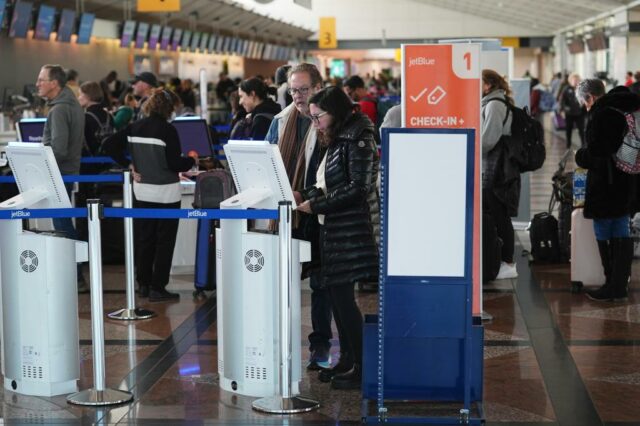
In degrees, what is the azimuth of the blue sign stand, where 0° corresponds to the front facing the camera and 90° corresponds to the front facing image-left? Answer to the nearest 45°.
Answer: approximately 0°

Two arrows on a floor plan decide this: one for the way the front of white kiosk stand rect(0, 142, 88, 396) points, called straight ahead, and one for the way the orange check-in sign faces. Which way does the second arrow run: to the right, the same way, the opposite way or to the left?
the opposite way

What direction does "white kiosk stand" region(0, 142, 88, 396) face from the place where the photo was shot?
facing away from the viewer and to the right of the viewer

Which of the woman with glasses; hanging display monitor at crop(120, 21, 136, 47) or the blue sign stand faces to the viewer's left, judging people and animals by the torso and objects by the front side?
the woman with glasses
